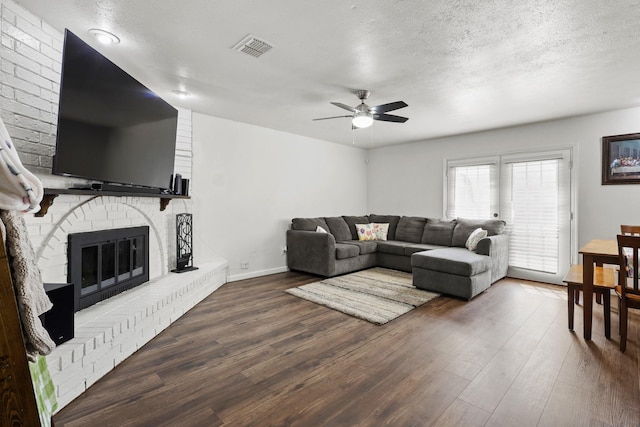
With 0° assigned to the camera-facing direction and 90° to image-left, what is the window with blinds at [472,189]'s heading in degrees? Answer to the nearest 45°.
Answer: approximately 0°

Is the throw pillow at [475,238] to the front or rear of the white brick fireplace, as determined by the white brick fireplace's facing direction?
to the front

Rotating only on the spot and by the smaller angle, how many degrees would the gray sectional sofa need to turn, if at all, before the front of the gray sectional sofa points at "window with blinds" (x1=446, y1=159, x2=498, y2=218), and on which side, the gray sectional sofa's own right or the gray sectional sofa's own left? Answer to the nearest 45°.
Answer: approximately 180°

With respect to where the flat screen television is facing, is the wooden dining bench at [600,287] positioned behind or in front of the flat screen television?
in front

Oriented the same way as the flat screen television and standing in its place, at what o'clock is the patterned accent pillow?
The patterned accent pillow is roughly at 10 o'clock from the flat screen television.

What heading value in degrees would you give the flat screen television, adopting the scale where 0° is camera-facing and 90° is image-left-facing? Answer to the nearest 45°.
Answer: approximately 315°

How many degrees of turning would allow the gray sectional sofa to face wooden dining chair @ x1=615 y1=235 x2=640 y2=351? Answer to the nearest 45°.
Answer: approximately 90° to its left

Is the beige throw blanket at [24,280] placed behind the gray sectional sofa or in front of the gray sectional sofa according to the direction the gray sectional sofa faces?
in front

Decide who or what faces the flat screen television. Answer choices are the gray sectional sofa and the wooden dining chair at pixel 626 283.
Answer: the gray sectional sofa
